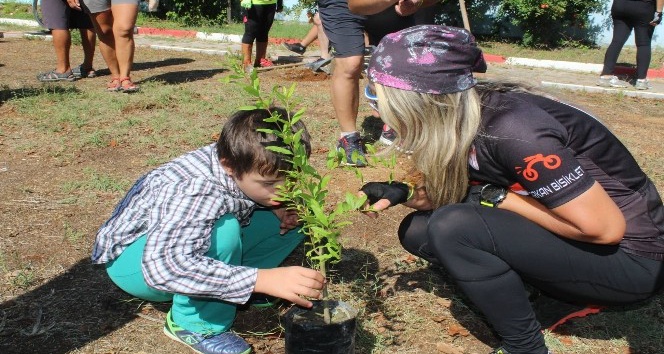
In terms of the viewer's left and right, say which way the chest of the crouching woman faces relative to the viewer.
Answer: facing to the left of the viewer

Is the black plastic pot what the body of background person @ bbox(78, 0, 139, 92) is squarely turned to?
yes

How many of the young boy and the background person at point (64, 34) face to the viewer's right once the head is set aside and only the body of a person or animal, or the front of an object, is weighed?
1

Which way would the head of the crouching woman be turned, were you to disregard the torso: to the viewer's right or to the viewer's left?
to the viewer's left

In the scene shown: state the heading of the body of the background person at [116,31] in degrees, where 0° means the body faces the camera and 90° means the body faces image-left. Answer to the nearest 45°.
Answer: approximately 0°

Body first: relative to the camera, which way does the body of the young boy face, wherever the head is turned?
to the viewer's right

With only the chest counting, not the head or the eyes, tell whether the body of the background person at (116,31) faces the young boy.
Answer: yes

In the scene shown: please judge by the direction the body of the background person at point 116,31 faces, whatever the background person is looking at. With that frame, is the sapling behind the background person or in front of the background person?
in front

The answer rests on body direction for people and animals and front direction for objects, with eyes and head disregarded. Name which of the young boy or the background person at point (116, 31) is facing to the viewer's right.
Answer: the young boy
